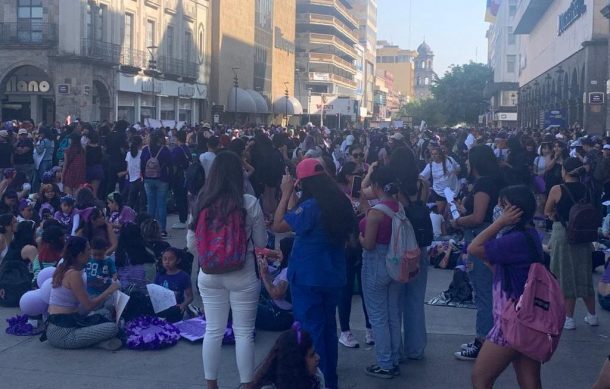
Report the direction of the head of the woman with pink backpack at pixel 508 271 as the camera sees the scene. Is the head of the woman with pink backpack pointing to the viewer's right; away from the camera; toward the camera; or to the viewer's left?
to the viewer's left

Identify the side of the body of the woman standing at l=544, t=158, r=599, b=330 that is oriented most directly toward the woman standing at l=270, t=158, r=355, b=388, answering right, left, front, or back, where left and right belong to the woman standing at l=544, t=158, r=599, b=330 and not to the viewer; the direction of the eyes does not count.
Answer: left

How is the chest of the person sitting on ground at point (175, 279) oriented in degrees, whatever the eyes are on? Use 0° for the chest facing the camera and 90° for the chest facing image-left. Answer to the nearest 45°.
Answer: approximately 45°

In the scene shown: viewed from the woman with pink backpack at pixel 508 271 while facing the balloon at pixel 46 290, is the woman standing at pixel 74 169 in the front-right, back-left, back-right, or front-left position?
front-right

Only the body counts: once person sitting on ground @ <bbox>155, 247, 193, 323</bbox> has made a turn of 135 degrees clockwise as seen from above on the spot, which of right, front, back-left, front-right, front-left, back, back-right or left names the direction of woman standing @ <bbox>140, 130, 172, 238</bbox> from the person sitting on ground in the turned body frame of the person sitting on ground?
front

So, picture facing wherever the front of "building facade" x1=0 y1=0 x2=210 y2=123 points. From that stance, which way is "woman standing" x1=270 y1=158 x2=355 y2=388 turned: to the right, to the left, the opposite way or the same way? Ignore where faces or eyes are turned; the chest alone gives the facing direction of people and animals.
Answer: the opposite way

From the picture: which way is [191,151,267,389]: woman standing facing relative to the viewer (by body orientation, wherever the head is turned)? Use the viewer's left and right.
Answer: facing away from the viewer

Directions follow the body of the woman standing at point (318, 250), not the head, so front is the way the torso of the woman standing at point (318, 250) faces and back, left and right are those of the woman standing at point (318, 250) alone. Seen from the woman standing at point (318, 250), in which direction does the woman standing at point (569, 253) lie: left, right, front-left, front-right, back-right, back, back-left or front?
right

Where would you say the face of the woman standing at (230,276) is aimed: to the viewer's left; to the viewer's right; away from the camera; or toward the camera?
away from the camera

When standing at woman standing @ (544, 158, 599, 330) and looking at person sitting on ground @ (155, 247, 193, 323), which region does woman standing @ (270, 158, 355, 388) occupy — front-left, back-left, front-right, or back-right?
front-left

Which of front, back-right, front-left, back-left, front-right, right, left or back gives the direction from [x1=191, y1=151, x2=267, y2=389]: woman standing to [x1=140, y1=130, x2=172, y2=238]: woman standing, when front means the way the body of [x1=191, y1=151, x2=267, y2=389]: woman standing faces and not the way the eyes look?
front

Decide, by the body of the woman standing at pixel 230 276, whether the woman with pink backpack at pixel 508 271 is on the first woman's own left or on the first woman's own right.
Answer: on the first woman's own right

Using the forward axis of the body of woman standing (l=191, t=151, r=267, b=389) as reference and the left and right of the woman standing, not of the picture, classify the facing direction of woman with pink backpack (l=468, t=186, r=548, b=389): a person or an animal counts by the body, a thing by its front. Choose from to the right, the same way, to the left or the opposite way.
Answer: to the left
